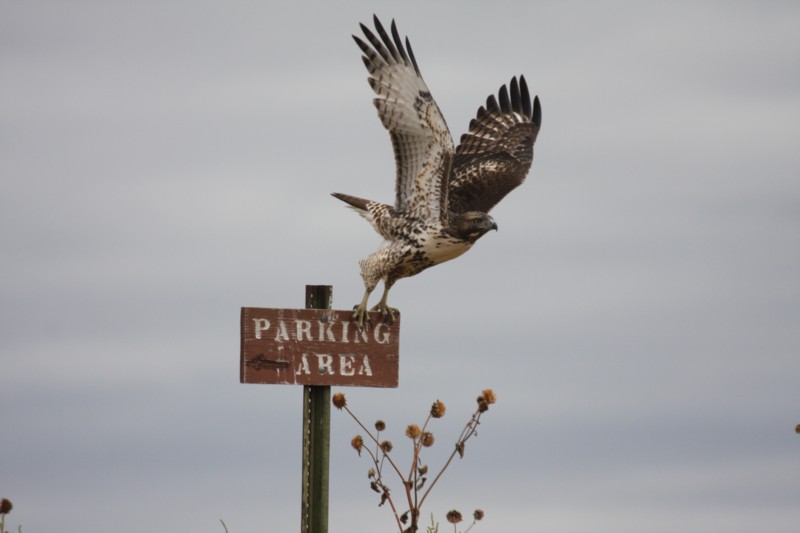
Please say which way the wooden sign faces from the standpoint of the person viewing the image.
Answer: facing the viewer
